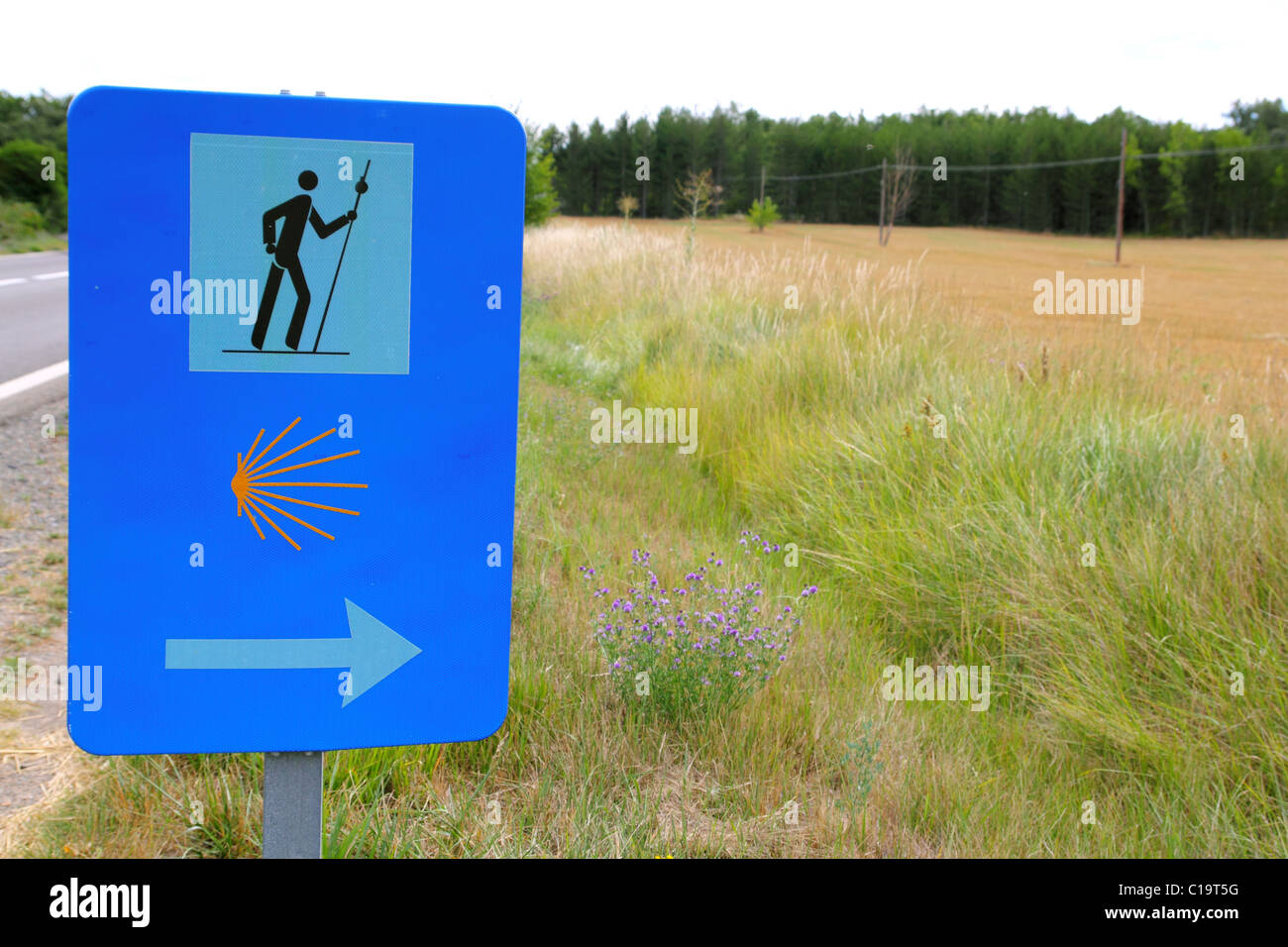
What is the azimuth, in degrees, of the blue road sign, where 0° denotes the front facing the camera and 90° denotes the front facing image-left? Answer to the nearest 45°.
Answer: approximately 0°

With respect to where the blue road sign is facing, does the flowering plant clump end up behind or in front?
behind
